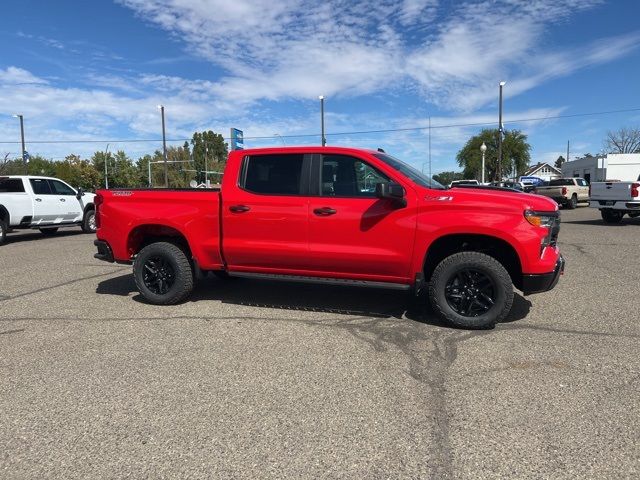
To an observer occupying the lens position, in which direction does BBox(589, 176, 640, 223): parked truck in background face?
facing away from the viewer and to the right of the viewer

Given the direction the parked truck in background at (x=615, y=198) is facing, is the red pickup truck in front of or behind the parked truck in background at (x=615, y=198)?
behind

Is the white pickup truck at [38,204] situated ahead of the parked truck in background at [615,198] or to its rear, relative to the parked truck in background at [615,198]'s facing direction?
to the rear

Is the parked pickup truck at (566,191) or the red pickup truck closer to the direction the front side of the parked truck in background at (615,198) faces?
the parked pickup truck

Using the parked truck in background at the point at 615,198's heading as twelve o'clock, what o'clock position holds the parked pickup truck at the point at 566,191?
The parked pickup truck is roughly at 10 o'clock from the parked truck in background.

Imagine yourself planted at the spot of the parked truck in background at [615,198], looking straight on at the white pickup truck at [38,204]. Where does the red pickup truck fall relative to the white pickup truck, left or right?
left
